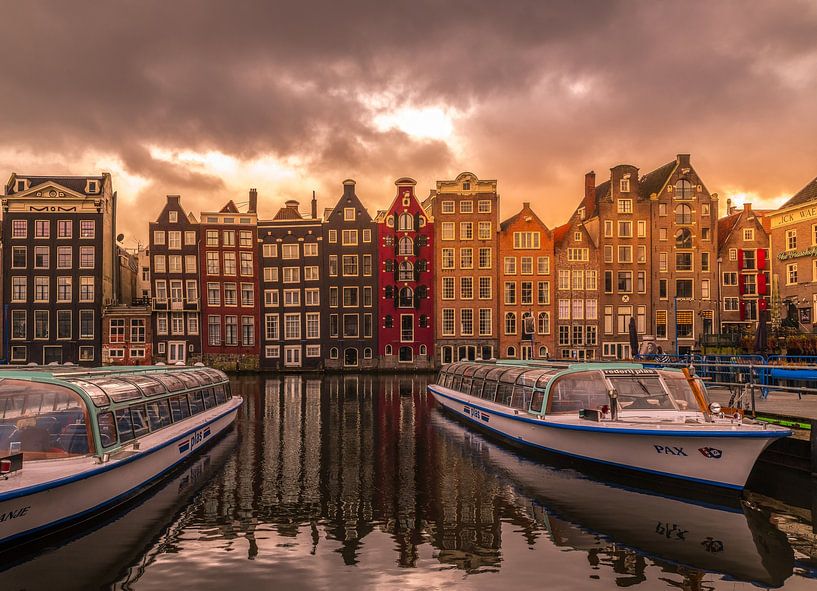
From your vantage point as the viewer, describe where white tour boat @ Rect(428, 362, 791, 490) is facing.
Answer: facing the viewer and to the right of the viewer

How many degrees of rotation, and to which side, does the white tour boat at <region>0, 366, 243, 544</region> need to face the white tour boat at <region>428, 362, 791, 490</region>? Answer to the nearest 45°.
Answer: approximately 135° to its left

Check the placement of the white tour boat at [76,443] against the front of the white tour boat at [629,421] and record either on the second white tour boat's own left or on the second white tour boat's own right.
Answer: on the second white tour boat's own right

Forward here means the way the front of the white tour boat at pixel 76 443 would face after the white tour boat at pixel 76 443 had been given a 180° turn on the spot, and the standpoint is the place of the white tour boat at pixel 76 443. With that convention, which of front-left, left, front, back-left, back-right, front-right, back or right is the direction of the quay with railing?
front-right

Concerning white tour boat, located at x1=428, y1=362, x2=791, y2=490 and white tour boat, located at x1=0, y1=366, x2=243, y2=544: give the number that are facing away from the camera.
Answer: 0
